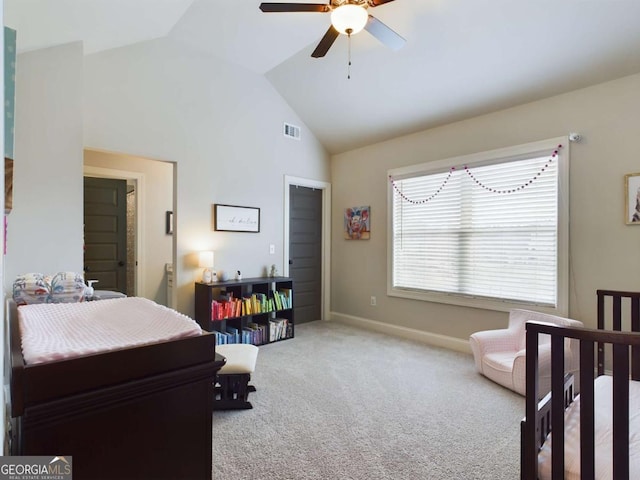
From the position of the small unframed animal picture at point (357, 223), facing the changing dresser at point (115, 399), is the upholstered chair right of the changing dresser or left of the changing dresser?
left

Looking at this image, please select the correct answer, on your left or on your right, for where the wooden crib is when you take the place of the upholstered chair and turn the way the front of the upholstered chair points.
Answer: on your left

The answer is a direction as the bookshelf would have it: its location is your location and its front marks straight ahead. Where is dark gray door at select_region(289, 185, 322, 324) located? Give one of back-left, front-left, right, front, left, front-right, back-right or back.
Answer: left

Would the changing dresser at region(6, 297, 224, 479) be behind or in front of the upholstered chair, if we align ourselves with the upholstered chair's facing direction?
in front

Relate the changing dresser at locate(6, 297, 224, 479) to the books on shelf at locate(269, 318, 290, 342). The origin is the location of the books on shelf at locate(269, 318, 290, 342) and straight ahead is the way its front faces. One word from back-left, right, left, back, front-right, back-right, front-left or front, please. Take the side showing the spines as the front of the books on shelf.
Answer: front-right
